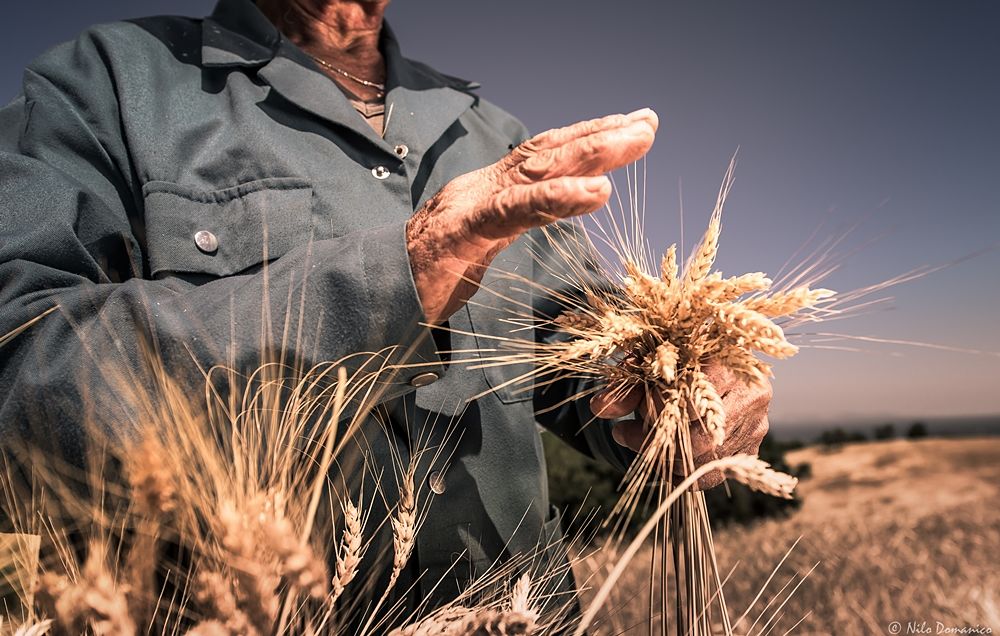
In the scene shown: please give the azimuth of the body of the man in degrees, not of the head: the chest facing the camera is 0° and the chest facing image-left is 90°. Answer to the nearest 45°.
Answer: approximately 315°
